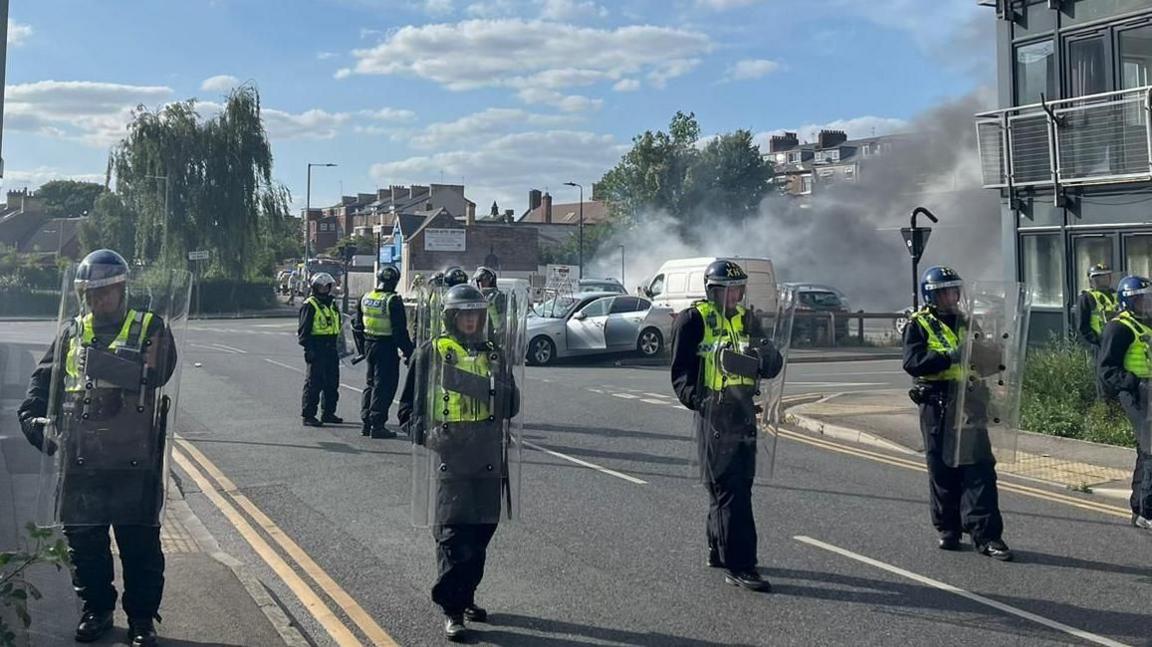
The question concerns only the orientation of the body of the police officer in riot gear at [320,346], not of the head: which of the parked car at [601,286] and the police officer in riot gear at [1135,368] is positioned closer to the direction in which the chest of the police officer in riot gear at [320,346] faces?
the police officer in riot gear

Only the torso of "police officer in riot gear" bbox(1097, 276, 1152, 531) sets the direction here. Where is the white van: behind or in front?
behind

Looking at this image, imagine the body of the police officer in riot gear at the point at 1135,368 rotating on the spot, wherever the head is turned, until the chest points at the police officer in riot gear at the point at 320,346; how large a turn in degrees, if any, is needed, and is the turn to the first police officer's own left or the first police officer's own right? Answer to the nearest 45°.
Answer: approximately 135° to the first police officer's own right

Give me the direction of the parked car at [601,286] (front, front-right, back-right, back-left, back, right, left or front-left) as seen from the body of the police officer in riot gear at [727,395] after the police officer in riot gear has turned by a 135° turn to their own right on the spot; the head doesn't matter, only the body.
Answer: right

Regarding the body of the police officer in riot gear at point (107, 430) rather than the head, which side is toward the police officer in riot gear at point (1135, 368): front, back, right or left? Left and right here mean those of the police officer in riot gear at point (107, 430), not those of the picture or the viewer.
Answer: left

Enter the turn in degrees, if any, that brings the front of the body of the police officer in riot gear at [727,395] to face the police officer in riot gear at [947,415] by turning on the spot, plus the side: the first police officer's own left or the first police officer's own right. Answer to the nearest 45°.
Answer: approximately 90° to the first police officer's own left

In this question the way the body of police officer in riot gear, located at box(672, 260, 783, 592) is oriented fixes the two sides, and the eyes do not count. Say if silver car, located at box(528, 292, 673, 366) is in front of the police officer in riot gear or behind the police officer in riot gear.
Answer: behind

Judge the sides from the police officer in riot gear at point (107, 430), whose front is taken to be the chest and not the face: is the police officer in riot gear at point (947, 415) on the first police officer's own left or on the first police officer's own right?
on the first police officer's own left

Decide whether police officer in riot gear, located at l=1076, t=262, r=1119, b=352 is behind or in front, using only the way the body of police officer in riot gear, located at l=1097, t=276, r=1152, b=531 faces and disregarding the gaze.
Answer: behind

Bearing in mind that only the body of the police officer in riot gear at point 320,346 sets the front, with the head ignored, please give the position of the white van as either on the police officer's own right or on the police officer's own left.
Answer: on the police officer's own left

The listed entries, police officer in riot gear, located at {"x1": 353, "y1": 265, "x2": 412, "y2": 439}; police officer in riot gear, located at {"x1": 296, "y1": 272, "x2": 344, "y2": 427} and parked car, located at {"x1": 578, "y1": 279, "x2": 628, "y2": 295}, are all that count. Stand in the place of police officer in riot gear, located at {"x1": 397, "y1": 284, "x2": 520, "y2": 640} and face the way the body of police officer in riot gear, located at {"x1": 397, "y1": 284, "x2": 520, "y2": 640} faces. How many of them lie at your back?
3

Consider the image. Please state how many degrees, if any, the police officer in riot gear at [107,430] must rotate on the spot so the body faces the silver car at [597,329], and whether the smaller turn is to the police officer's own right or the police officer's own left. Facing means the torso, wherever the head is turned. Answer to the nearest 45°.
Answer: approximately 135° to the police officer's own left
